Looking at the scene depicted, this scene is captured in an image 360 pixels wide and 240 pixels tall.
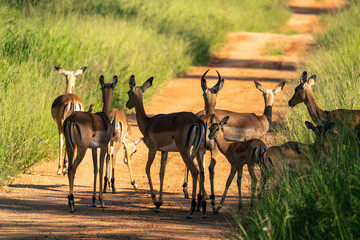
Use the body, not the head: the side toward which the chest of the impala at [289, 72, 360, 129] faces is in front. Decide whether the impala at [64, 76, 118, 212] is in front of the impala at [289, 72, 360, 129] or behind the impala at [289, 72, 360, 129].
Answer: in front

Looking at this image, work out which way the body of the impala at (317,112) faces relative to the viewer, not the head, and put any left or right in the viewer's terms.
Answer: facing to the left of the viewer

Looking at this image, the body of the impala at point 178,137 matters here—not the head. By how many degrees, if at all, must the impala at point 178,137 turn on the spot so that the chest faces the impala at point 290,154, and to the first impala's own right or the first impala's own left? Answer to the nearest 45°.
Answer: approximately 180°

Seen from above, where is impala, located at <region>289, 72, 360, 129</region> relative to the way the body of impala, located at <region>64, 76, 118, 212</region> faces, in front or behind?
in front

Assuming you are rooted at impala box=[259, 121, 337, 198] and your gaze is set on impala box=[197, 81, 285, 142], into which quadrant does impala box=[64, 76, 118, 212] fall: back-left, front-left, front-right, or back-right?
front-left

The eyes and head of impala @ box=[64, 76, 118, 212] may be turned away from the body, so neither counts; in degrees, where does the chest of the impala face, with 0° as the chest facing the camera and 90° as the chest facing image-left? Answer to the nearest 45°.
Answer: approximately 225°

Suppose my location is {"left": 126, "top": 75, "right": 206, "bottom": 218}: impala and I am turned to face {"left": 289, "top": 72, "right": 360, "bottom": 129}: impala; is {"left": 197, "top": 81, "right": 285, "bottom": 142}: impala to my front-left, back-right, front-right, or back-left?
front-left

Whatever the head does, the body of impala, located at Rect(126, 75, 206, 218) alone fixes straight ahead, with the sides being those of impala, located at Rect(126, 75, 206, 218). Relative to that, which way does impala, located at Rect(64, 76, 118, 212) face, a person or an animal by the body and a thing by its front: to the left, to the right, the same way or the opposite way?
to the right
